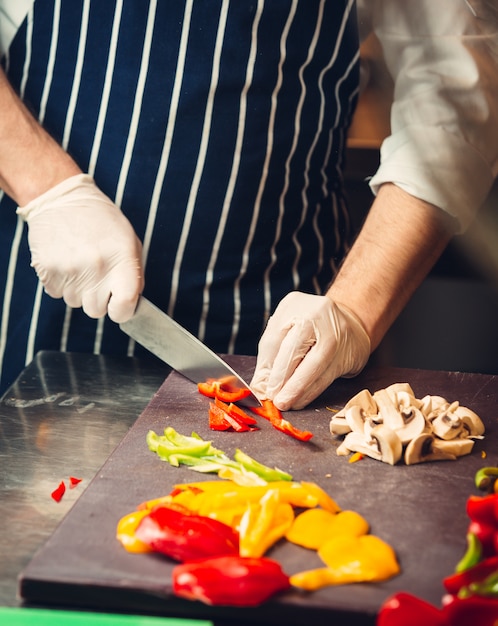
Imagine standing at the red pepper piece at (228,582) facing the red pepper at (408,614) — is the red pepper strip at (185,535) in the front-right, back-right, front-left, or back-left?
back-left

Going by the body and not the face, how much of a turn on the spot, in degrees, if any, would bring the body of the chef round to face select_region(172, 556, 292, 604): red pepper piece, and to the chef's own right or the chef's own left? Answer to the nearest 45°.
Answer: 0° — they already face it

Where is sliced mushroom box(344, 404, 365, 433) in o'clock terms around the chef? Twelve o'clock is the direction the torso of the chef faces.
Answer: The sliced mushroom is roughly at 11 o'clock from the chef.

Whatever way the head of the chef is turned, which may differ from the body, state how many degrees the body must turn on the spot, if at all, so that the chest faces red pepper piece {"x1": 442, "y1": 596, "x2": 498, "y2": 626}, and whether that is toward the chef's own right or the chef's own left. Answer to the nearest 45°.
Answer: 0° — they already face it

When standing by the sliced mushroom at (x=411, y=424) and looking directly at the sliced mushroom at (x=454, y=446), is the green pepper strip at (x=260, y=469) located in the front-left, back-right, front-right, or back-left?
back-right

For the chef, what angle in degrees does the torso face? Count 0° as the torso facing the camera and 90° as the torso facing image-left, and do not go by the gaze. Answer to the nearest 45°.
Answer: approximately 0°
